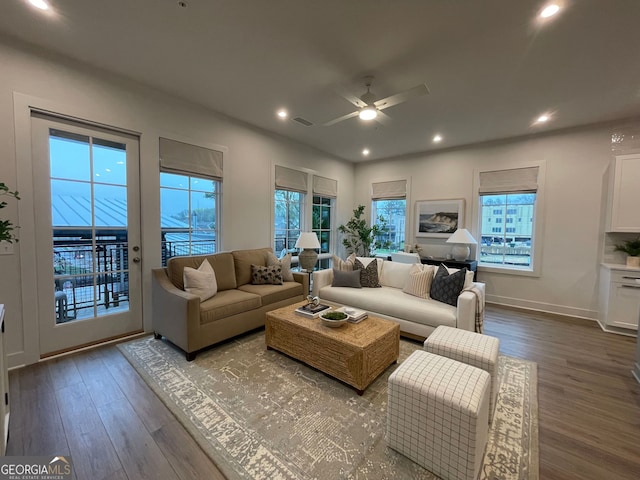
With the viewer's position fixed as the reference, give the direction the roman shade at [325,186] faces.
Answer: facing the viewer and to the right of the viewer

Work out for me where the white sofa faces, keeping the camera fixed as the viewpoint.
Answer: facing the viewer and to the left of the viewer

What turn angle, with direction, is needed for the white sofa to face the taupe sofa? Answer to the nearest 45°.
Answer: approximately 45° to its right

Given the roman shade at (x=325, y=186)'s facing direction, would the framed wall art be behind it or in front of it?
in front

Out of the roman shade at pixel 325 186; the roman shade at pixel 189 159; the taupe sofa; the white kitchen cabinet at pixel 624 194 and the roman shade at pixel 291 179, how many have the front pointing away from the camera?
0

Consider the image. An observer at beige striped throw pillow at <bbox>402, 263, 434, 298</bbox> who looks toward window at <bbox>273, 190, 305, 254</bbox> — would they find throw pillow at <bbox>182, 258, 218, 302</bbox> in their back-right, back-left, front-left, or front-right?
front-left

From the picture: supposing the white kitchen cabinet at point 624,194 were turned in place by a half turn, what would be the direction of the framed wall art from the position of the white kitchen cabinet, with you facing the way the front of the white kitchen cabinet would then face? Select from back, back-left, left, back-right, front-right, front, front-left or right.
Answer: left

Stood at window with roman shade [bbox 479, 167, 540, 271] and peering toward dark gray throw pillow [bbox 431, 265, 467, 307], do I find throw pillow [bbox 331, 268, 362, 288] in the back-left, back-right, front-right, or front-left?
front-right

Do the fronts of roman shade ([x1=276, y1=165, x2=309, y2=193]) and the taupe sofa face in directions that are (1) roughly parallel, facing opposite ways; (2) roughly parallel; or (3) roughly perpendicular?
roughly parallel

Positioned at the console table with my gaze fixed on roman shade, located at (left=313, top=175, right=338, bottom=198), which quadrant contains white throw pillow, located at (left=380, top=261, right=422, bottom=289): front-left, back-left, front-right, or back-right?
front-left

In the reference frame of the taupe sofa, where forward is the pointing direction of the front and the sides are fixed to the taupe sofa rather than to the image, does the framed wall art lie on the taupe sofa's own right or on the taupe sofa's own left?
on the taupe sofa's own left

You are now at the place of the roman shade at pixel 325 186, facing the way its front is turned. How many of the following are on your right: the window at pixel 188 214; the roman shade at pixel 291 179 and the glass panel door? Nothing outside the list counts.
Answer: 3

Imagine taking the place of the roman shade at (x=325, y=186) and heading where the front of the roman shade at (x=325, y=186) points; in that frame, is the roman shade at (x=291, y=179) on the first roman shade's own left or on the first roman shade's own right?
on the first roman shade's own right

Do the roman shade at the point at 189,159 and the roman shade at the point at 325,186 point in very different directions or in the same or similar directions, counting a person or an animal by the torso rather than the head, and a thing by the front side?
same or similar directions
